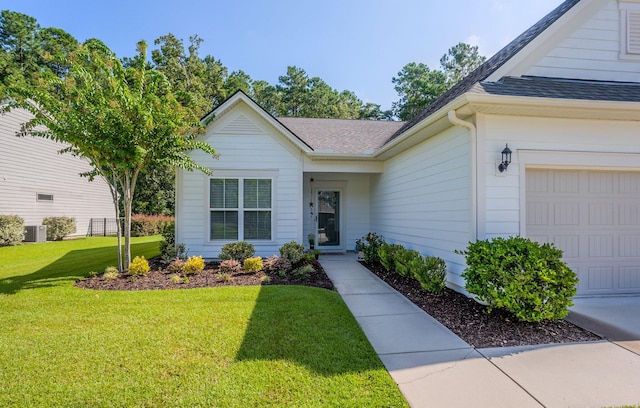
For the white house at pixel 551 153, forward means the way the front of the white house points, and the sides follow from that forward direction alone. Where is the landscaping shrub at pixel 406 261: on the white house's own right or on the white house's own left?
on the white house's own right

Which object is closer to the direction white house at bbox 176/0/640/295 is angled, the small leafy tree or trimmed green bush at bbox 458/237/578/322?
the trimmed green bush

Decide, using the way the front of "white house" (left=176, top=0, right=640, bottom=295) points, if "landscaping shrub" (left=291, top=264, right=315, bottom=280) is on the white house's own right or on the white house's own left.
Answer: on the white house's own right

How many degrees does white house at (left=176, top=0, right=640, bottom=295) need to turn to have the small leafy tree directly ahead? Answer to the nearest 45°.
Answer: approximately 90° to its right

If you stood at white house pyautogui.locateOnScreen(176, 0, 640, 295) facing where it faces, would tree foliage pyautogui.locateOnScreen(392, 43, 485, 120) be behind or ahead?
behind

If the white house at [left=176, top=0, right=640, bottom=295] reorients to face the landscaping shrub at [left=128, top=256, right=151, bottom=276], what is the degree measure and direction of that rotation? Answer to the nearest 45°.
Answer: approximately 90° to its right

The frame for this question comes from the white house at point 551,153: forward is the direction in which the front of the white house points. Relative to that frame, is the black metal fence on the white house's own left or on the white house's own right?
on the white house's own right

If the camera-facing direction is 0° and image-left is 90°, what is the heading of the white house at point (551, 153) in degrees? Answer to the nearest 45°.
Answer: approximately 0°
